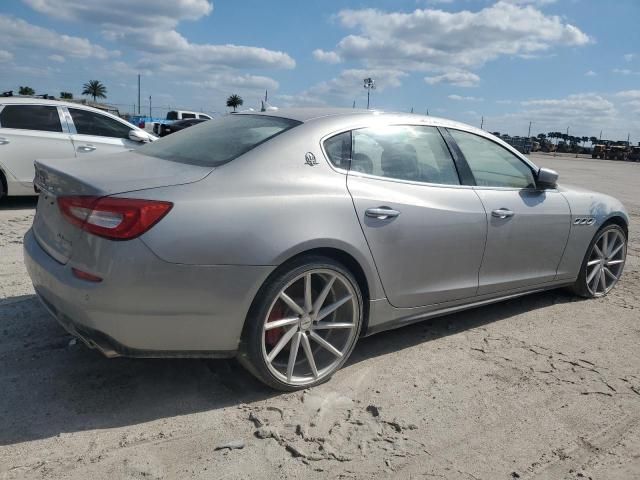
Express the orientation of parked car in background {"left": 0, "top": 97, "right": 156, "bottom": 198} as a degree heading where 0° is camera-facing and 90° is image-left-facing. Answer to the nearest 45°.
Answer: approximately 270°

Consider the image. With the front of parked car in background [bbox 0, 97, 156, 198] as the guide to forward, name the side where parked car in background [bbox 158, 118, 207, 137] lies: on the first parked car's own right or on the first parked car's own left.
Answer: on the first parked car's own left

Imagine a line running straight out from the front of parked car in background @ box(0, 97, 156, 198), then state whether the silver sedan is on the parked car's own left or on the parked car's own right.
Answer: on the parked car's own right

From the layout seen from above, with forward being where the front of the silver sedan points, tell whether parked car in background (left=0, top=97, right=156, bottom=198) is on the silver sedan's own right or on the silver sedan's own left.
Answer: on the silver sedan's own left

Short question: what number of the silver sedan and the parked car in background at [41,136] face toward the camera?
0

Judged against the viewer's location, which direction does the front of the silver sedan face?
facing away from the viewer and to the right of the viewer

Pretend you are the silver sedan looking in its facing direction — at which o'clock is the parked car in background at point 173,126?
The parked car in background is roughly at 10 o'clock from the silver sedan.
